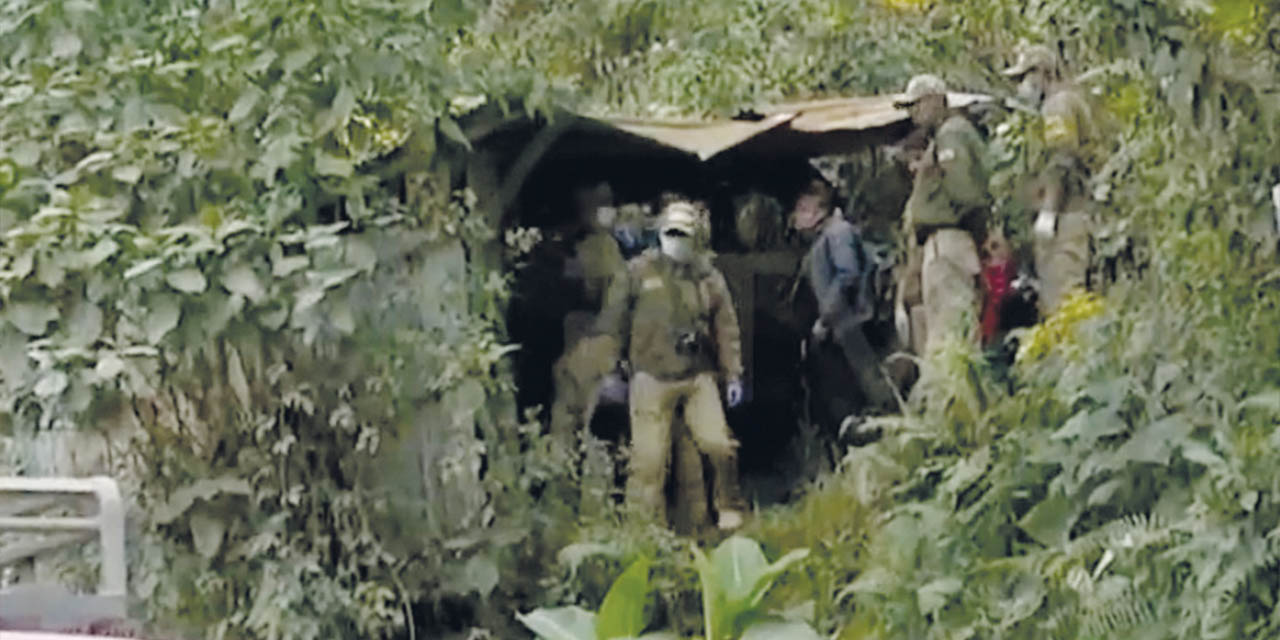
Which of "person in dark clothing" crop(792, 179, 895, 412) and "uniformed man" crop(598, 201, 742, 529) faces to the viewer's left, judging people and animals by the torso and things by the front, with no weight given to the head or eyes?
the person in dark clothing

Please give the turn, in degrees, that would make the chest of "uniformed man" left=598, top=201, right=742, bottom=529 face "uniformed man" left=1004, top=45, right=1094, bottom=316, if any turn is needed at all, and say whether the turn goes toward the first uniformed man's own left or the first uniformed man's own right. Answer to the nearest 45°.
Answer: approximately 90° to the first uniformed man's own left

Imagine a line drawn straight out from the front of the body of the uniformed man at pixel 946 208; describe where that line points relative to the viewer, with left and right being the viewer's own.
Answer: facing to the left of the viewer

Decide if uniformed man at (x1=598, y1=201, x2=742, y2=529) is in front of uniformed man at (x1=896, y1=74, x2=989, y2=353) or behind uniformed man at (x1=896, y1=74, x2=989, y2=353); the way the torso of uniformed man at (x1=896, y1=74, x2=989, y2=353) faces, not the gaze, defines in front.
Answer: in front

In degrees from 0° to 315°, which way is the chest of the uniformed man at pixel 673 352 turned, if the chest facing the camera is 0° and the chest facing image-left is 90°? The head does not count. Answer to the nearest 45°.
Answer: approximately 0°

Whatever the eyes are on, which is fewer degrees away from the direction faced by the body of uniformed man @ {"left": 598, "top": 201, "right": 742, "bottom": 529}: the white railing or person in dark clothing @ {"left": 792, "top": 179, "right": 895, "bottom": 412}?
the white railing

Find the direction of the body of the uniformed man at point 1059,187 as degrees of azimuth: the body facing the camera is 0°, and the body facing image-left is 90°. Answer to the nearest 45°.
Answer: approximately 90°

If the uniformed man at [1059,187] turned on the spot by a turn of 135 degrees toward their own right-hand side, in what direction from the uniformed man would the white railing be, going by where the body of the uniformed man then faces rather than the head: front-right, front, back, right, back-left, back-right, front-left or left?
back

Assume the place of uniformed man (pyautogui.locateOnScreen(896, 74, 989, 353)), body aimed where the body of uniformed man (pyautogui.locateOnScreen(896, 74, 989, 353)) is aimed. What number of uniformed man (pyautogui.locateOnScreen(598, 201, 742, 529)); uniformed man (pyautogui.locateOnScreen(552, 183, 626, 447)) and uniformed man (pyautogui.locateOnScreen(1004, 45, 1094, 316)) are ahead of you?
2

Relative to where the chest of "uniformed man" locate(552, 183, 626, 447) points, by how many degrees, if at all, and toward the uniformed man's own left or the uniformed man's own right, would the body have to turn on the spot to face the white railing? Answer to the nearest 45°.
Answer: approximately 90° to the uniformed man's own right
